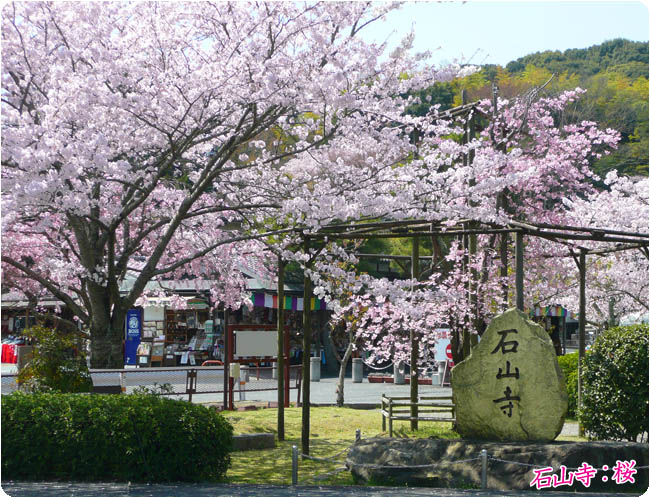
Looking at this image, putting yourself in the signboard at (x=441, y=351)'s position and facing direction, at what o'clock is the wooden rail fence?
The wooden rail fence is roughly at 12 o'clock from the signboard.

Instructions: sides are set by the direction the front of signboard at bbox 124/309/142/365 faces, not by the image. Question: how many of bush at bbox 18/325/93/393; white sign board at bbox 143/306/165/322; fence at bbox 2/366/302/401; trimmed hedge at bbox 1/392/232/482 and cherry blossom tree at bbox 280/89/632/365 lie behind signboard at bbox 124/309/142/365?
1

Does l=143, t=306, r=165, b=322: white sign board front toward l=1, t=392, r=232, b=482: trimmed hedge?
yes

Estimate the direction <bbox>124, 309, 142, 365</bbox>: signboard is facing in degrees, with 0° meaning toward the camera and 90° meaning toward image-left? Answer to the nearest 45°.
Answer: approximately 0°

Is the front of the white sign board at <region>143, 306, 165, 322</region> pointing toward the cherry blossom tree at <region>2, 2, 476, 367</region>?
yes

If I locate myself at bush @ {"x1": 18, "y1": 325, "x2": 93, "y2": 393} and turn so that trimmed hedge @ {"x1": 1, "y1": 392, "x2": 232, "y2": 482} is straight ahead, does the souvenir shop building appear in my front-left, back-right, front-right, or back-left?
back-left

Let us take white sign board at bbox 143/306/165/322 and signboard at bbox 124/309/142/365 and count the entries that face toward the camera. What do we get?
2

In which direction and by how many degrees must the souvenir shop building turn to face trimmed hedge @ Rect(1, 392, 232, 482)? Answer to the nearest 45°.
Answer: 0° — it already faces it

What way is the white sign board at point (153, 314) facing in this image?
toward the camera

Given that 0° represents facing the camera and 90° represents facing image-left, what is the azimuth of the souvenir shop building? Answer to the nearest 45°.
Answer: approximately 0°
